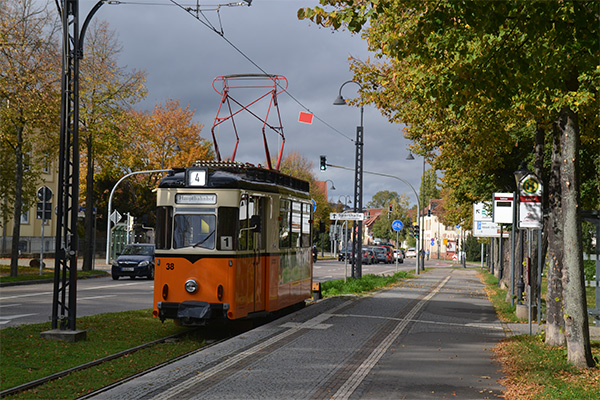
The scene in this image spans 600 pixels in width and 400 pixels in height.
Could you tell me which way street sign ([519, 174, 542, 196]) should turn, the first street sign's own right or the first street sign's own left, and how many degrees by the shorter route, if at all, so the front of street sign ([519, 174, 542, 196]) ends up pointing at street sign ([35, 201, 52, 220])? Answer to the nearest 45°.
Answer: approximately 135° to the first street sign's own right

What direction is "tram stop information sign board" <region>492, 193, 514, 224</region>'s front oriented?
toward the camera

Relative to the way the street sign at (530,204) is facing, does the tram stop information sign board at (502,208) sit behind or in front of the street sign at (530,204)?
behind

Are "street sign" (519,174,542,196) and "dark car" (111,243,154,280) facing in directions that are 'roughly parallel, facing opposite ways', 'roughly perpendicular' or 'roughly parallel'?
roughly parallel

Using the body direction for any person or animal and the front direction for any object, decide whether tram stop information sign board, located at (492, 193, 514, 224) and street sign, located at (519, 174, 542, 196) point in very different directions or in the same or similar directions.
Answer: same or similar directions

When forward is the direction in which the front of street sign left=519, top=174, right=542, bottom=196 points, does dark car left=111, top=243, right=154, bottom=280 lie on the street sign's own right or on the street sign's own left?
on the street sign's own right

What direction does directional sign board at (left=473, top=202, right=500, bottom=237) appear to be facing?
toward the camera

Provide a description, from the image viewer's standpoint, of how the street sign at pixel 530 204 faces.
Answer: facing the viewer
